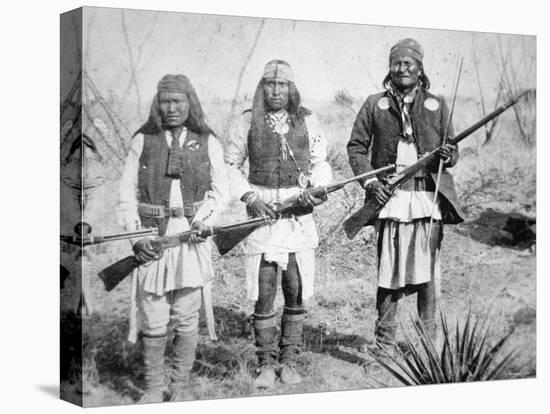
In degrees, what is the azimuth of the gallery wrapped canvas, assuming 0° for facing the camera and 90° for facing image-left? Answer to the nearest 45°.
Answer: approximately 315°
